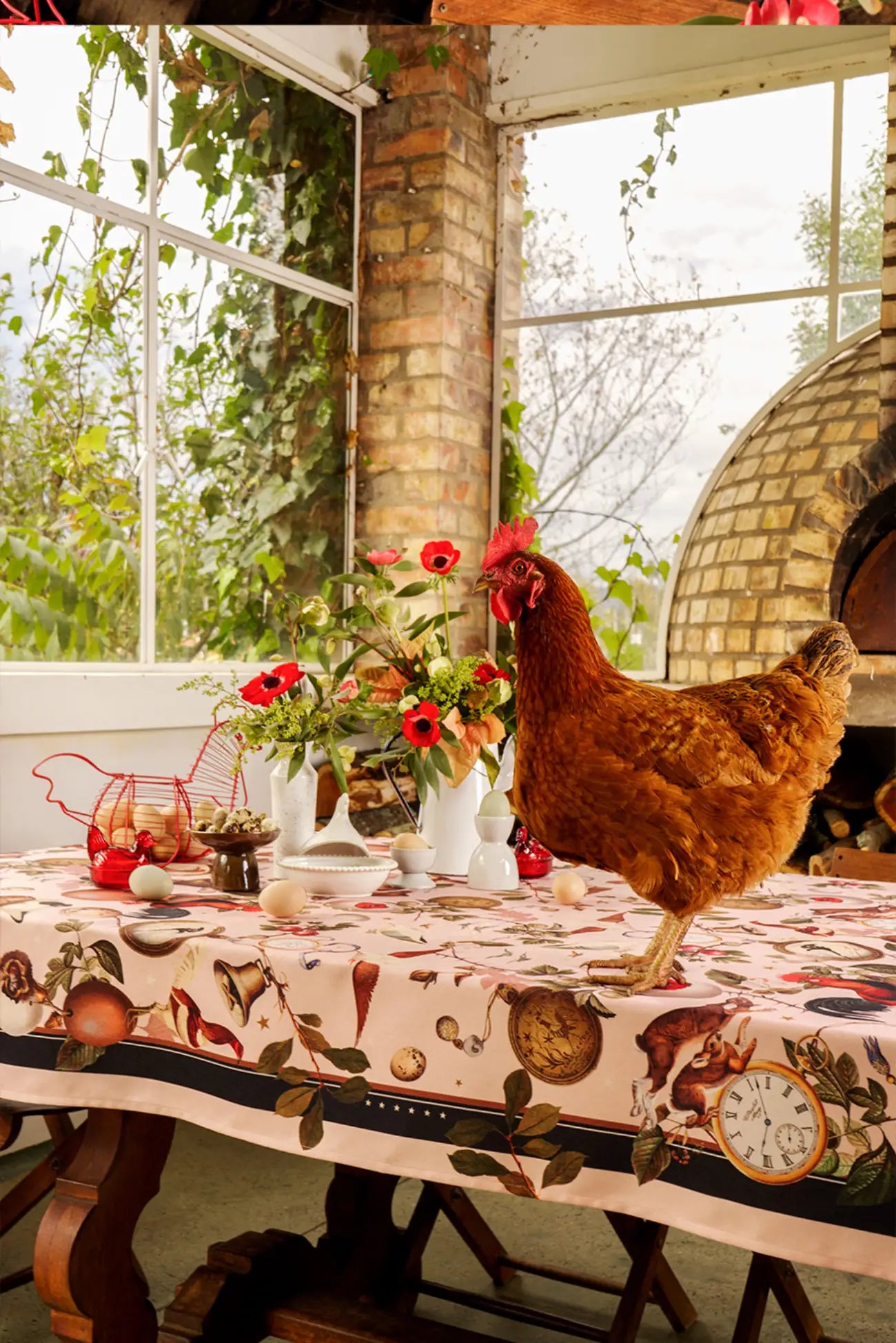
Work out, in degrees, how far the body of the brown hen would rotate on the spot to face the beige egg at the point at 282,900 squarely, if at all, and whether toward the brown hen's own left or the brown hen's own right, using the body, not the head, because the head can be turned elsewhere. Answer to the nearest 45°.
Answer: approximately 45° to the brown hen's own right

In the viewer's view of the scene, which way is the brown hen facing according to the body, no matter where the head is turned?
to the viewer's left

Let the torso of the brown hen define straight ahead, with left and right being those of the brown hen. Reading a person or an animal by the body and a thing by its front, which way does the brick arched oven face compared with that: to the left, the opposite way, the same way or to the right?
to the left

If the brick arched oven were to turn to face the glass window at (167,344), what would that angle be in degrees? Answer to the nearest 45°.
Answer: approximately 90° to its right

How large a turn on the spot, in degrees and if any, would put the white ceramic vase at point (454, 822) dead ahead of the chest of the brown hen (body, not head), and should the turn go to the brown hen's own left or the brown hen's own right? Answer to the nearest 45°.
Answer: approximately 45° to the brown hen's own right

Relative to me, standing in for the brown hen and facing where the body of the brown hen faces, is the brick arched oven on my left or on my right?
on my right

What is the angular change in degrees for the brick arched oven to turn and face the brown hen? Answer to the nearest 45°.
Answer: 0° — it already faces it

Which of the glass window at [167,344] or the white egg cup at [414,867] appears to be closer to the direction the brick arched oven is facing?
the white egg cup

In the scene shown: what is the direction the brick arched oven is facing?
toward the camera

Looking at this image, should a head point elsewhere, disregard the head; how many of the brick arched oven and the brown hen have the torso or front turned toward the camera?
1

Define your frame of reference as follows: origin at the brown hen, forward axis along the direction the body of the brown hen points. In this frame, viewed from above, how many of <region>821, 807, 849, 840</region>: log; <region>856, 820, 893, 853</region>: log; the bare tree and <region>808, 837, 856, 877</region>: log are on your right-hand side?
4

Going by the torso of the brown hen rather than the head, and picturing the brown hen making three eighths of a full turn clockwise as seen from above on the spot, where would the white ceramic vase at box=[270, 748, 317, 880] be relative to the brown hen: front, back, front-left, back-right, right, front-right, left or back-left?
left

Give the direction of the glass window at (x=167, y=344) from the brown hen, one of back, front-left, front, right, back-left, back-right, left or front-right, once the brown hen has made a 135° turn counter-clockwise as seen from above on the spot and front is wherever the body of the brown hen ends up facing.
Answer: back
